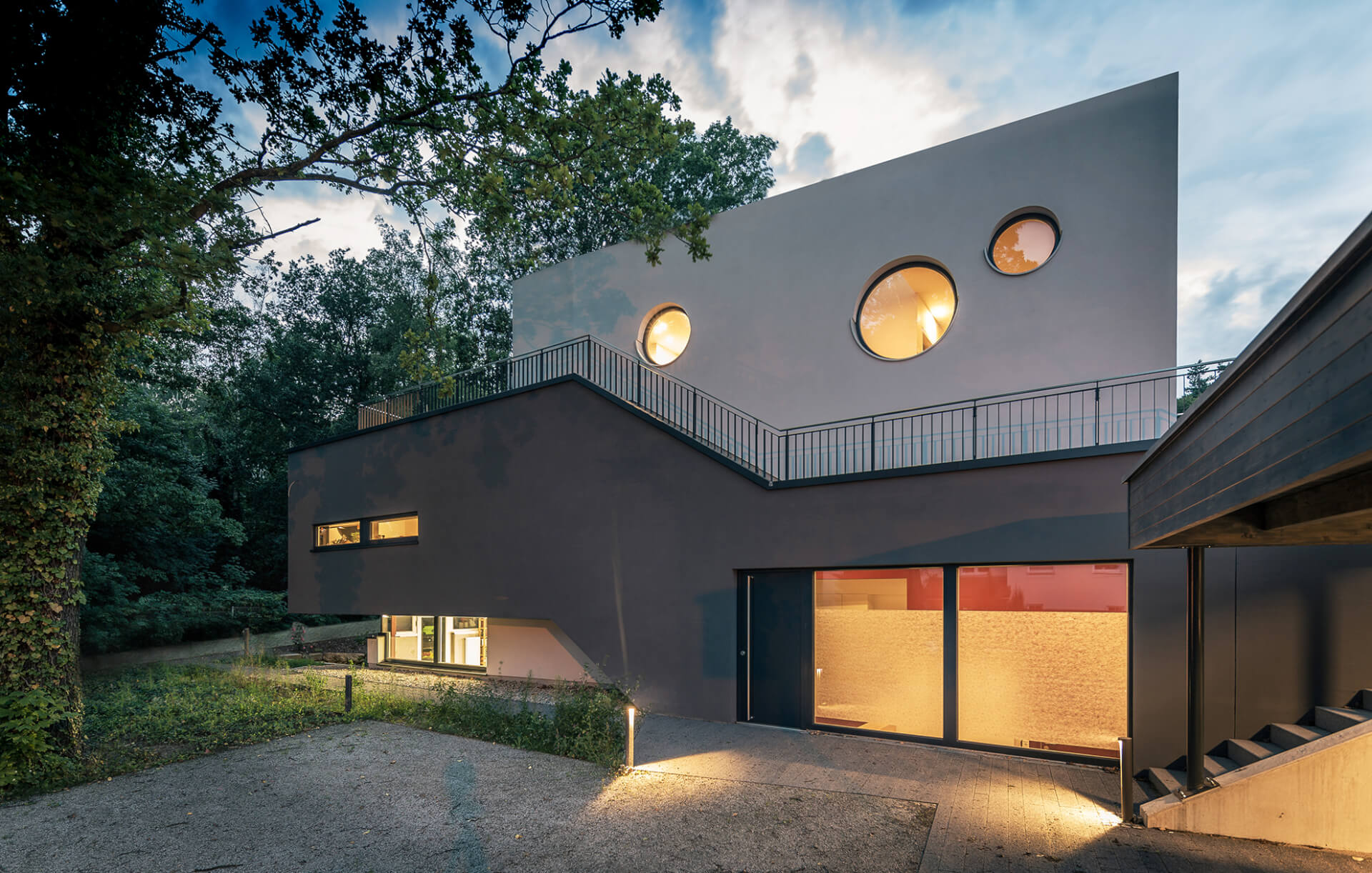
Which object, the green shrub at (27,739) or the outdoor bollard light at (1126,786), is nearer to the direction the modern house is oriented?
the green shrub

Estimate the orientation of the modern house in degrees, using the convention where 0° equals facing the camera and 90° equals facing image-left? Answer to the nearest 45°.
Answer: approximately 45°
